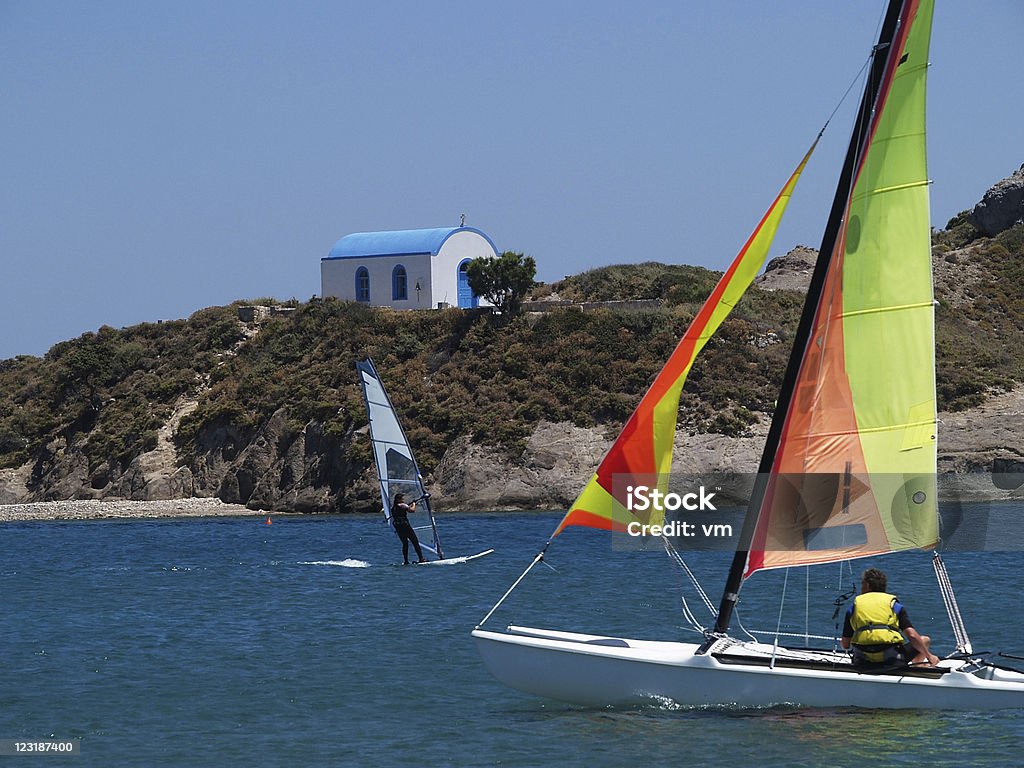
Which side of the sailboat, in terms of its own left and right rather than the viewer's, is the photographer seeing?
left

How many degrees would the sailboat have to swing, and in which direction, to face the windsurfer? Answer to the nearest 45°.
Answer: approximately 45° to its right

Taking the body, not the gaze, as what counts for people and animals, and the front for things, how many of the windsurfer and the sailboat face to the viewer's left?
1

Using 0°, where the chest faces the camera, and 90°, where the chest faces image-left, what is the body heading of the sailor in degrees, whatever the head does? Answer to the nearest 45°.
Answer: approximately 180°

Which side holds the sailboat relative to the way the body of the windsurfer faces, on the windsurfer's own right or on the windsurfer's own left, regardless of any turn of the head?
on the windsurfer's own right
